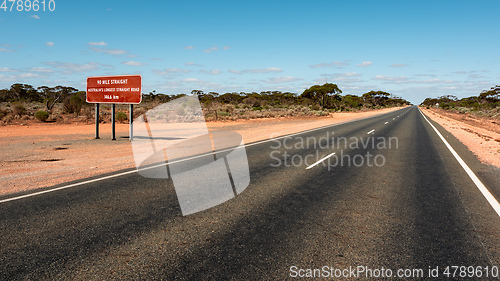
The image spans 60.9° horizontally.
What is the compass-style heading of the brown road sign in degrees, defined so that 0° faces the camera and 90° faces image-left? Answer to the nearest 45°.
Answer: approximately 0°

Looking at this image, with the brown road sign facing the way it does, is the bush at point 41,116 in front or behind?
behind
